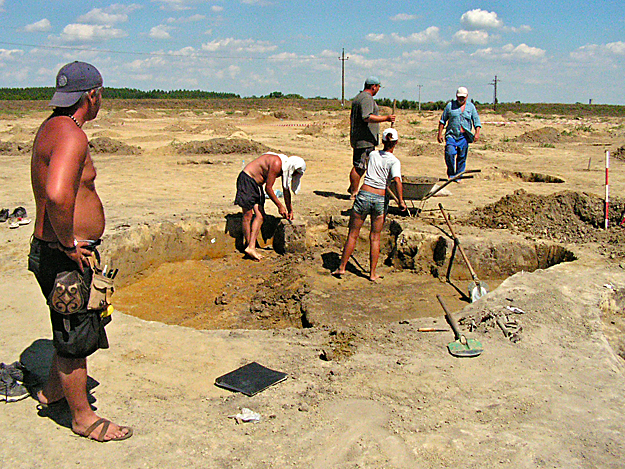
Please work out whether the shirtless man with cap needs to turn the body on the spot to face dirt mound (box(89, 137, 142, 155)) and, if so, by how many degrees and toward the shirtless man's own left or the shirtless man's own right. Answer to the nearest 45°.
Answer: approximately 90° to the shirtless man's own left

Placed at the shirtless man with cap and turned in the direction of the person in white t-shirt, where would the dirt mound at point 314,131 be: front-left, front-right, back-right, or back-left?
front-left

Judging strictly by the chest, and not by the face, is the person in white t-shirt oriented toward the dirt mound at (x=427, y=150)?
yes

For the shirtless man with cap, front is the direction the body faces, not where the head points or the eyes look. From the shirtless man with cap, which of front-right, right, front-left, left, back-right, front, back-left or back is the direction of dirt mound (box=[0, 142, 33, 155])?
left

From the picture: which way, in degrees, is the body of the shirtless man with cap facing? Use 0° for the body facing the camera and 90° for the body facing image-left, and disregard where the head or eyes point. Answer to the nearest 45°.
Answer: approximately 270°

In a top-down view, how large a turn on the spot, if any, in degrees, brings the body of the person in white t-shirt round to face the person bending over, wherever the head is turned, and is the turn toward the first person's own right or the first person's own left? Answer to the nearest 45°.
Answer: approximately 45° to the first person's own left

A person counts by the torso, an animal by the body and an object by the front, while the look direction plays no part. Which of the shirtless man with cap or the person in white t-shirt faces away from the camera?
the person in white t-shirt

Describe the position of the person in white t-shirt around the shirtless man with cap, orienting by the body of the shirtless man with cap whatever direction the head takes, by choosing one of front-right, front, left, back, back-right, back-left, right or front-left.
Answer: front-left

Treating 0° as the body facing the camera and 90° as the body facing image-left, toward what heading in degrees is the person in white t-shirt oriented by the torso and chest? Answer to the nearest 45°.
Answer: approximately 180°

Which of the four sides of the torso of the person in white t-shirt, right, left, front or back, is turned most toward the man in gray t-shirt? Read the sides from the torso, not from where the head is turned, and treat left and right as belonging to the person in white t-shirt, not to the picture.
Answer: front

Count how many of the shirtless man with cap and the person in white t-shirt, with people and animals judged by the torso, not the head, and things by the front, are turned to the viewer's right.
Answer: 1

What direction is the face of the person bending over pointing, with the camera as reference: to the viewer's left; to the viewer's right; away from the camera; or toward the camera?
to the viewer's right
